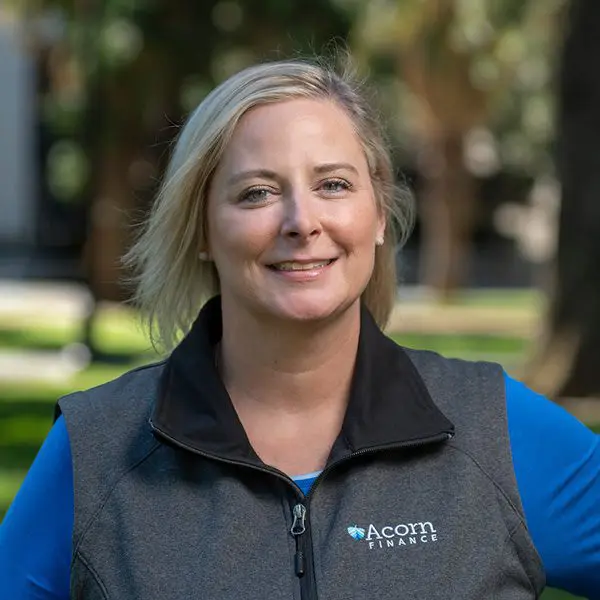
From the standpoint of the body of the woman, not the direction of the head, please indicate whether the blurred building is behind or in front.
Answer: behind

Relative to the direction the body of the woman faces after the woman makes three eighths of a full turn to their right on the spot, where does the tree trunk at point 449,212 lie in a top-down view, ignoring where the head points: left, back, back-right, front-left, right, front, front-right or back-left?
front-right

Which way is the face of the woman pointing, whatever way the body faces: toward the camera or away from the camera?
toward the camera

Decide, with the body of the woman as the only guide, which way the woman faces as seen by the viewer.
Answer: toward the camera

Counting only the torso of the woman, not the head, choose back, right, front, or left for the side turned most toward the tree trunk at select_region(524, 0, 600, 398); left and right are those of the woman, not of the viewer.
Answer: back
